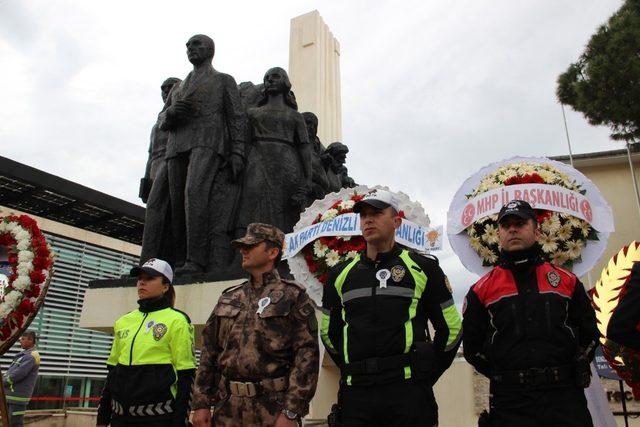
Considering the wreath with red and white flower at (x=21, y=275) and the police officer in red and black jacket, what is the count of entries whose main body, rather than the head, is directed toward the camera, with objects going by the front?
2

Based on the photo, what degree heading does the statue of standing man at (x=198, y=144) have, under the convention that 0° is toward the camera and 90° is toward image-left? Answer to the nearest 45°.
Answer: approximately 45°

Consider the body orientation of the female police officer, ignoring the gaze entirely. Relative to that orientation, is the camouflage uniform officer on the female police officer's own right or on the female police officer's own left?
on the female police officer's own left

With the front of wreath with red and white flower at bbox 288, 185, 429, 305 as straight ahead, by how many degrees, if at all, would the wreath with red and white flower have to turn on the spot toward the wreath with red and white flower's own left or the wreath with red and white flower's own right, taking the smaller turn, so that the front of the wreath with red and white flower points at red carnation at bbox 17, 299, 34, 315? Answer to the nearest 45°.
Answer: approximately 90° to the wreath with red and white flower's own right

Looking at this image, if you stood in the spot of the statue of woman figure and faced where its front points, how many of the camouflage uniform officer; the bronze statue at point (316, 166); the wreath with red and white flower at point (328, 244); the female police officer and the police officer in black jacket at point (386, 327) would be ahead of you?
4

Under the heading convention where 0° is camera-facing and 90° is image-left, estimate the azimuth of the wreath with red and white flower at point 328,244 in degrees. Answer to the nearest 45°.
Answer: approximately 0°

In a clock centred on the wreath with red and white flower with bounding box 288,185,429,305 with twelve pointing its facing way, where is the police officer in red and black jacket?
The police officer in red and black jacket is roughly at 11 o'clock from the wreath with red and white flower.

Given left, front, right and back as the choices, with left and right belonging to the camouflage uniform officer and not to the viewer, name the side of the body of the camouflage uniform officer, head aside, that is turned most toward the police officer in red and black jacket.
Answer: left

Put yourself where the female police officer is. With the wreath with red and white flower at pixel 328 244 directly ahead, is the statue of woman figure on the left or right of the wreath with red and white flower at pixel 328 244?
left
